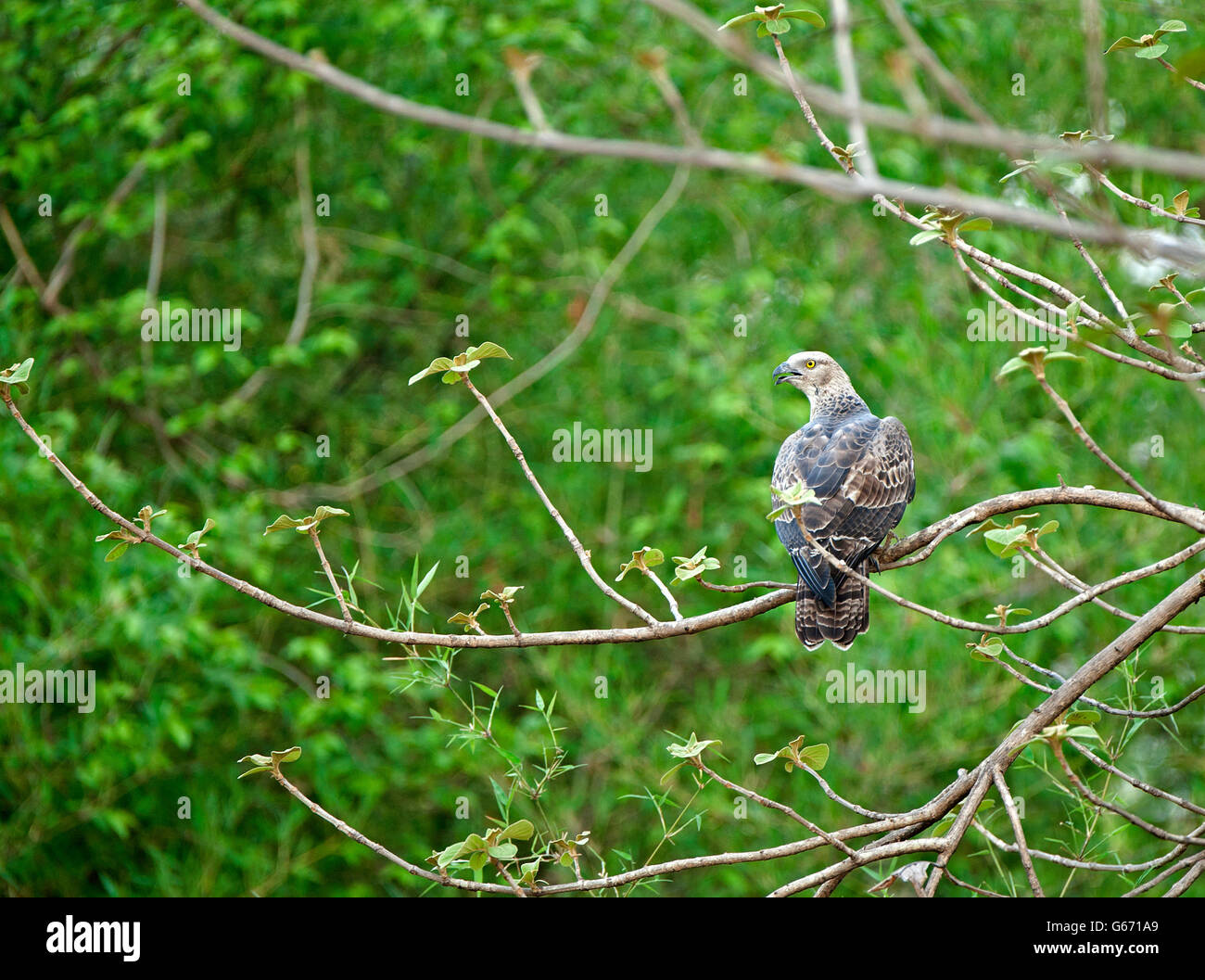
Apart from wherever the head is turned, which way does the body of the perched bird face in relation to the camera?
away from the camera
